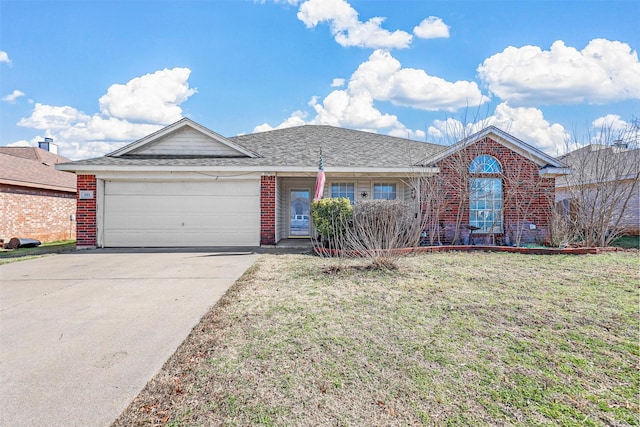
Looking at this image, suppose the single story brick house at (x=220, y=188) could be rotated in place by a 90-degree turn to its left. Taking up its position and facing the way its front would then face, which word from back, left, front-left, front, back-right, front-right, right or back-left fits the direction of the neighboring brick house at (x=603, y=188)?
front

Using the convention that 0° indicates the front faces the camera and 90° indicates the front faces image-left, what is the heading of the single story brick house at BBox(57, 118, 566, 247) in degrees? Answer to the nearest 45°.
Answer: approximately 0°

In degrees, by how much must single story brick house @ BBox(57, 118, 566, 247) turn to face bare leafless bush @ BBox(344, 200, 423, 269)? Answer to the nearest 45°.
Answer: approximately 45° to its left
